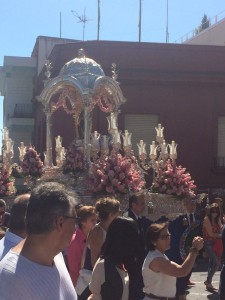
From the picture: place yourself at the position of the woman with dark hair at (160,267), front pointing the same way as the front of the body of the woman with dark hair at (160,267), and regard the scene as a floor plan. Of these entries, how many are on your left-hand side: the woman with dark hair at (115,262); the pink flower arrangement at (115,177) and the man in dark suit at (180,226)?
2

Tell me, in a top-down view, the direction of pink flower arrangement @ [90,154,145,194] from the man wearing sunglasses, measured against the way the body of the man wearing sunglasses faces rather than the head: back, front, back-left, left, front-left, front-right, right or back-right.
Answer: front-left

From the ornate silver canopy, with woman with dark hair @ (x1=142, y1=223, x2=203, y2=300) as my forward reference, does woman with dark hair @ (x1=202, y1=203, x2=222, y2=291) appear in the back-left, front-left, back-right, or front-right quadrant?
front-left

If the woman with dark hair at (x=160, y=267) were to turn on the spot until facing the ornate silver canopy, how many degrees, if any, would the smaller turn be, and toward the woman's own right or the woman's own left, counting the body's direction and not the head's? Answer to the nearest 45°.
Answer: approximately 90° to the woman's own left

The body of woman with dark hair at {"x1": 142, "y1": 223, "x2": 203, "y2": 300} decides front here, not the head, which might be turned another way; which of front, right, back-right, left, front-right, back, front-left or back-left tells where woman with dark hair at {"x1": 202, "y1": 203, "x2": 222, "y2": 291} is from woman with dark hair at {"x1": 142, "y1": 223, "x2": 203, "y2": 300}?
left

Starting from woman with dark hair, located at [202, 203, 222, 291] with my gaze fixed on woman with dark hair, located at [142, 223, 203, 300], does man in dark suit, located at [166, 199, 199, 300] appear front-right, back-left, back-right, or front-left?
front-right

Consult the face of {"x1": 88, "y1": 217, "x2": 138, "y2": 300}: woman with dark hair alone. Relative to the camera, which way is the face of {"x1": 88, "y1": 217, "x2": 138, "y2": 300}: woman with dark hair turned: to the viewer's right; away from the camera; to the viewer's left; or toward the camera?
away from the camera

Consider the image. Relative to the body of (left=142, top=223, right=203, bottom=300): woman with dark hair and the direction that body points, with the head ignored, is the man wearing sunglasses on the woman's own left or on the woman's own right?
on the woman's own right

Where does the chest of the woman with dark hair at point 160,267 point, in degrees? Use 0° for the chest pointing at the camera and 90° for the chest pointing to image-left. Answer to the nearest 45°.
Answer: approximately 270°
